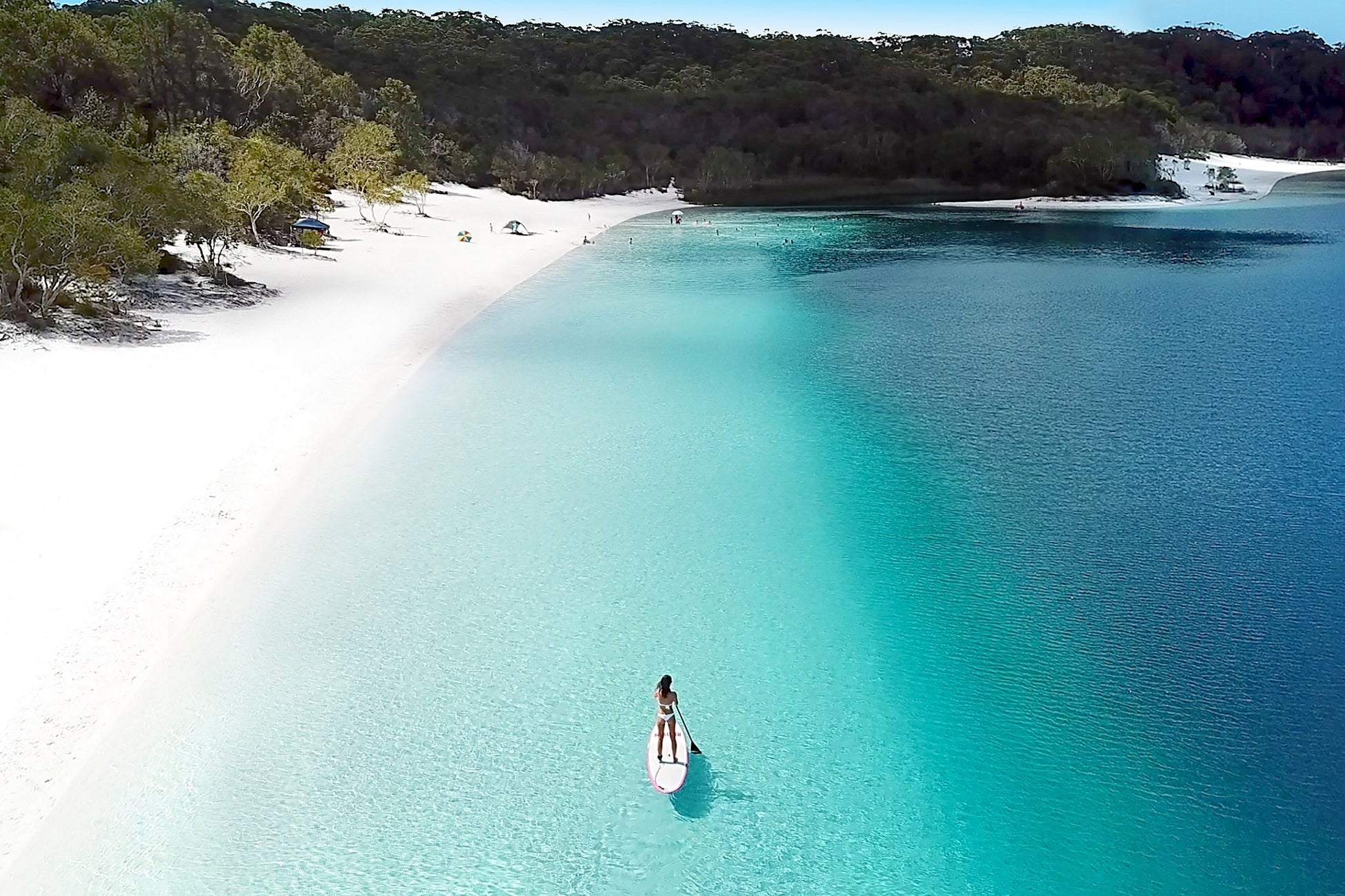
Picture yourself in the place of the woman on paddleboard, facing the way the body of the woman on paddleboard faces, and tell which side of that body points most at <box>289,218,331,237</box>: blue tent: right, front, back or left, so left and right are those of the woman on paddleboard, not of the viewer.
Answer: front

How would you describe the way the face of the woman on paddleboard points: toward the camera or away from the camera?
away from the camera

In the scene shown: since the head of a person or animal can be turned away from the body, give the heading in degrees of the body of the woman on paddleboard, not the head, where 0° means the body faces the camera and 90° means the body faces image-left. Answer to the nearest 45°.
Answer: approximately 180°
